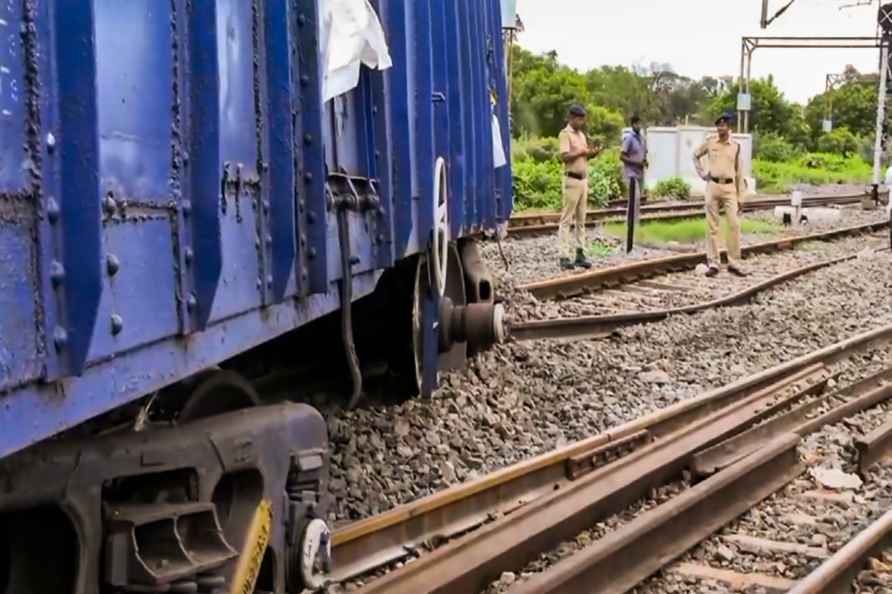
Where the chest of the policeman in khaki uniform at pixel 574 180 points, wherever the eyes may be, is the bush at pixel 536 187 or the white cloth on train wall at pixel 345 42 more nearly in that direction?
the white cloth on train wall

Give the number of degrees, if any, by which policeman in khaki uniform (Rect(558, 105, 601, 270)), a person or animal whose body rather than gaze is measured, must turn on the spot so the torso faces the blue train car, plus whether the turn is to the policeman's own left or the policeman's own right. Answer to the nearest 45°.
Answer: approximately 45° to the policeman's own right

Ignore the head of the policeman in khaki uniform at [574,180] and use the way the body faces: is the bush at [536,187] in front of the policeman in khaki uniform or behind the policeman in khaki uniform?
behind

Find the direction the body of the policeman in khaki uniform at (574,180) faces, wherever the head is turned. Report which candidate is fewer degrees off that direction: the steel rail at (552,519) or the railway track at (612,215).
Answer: the steel rail

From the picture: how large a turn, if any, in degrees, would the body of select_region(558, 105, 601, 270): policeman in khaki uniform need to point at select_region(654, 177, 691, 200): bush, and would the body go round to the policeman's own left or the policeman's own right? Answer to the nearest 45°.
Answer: approximately 135° to the policeman's own left

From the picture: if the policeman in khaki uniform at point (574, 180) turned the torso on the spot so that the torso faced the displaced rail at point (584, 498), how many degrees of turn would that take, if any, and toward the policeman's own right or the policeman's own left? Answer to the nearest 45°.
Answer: approximately 45° to the policeman's own right

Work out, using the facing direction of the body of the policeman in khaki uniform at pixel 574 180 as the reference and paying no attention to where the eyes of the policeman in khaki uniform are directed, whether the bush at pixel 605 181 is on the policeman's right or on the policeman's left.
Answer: on the policeman's left

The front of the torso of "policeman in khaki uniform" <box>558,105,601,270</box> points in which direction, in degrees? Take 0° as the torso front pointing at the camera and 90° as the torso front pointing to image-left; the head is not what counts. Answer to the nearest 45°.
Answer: approximately 315°

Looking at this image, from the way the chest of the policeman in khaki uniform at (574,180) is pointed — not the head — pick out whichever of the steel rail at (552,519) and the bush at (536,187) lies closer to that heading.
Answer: the steel rail
